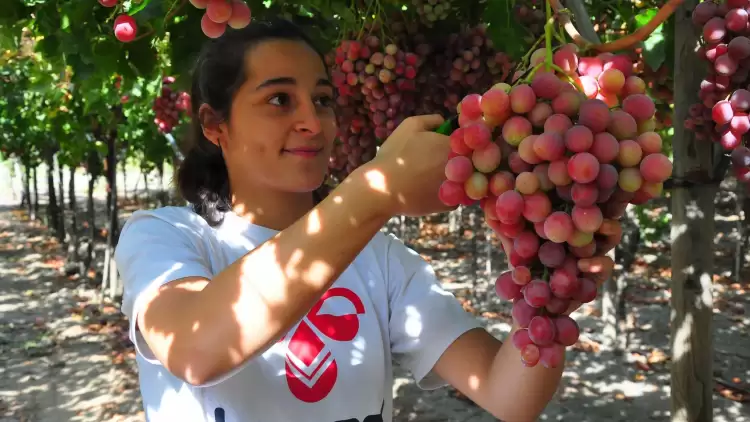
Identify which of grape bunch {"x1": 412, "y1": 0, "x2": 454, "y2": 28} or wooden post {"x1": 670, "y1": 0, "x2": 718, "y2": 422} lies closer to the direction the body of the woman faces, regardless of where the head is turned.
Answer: the wooden post

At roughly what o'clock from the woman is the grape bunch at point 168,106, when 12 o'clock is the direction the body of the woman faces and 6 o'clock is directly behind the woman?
The grape bunch is roughly at 7 o'clock from the woman.

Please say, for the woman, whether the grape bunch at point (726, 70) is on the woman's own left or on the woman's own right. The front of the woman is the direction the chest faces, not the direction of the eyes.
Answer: on the woman's own left

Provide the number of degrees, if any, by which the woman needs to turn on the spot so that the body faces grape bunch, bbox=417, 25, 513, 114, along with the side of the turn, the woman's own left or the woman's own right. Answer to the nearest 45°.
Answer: approximately 90° to the woman's own left

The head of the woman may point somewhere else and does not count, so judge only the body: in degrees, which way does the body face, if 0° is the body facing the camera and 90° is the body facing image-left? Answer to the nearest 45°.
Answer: approximately 315°

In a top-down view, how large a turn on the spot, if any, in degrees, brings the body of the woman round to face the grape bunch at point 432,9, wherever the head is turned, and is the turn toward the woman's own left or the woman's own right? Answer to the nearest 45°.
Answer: approximately 90° to the woman's own left
